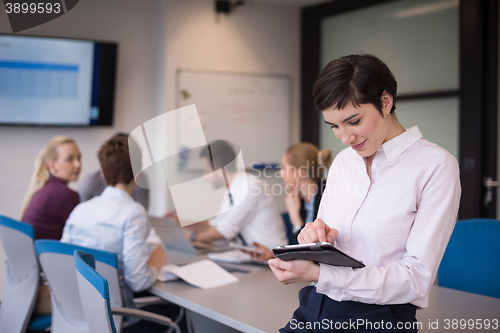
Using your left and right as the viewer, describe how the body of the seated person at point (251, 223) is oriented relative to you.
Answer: facing to the left of the viewer

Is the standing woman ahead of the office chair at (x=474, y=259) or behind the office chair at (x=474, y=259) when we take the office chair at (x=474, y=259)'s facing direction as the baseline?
ahead

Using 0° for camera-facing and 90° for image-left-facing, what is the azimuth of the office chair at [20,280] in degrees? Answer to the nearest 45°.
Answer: approximately 225°

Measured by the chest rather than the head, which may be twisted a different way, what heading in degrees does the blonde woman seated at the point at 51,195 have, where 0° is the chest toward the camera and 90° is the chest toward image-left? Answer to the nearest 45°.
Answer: approximately 270°

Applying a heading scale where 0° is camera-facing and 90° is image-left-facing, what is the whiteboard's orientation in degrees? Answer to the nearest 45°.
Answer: approximately 0°

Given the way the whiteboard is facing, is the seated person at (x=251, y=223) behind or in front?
in front

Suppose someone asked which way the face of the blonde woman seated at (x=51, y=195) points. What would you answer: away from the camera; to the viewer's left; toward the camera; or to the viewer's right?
to the viewer's right

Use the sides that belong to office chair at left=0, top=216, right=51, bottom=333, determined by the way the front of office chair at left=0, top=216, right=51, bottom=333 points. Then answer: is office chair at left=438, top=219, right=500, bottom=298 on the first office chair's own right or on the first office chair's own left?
on the first office chair's own right

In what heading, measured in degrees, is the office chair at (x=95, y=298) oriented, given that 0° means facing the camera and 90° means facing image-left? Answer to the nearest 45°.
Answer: approximately 225°
